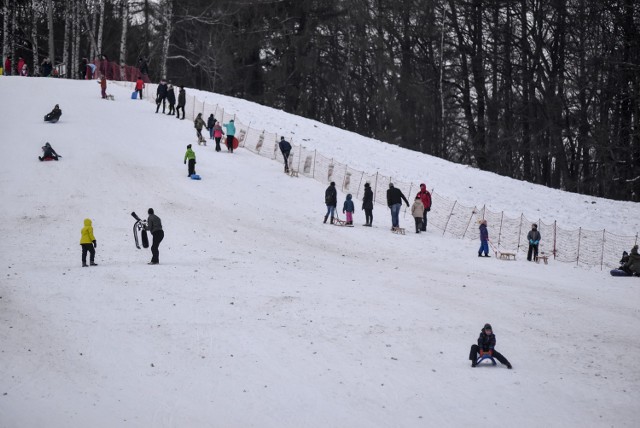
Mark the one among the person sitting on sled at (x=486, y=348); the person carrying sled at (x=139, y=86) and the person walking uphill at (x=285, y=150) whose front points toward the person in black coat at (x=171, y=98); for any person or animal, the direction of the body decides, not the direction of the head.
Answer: the person walking uphill

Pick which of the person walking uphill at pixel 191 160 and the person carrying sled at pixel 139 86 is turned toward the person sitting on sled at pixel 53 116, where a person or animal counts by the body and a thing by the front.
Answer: the person walking uphill

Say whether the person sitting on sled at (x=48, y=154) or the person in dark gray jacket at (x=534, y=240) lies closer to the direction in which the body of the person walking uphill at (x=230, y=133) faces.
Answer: the person sitting on sled

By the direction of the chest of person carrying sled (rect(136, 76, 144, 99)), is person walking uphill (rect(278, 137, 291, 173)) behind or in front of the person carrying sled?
behind

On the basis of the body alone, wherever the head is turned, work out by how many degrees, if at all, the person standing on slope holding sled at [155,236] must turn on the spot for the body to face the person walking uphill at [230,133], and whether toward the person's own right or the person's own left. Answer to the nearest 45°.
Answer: approximately 45° to the person's own right

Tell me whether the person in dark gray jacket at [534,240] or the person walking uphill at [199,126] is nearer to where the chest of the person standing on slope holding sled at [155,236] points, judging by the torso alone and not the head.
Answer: the person walking uphill

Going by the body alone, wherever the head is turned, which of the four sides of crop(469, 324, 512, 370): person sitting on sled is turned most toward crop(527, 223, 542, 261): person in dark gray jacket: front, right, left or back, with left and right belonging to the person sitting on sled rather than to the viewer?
back

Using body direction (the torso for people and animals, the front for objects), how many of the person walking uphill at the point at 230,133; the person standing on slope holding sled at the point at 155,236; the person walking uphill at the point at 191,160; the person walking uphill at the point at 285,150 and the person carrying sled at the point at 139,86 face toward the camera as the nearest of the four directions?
0

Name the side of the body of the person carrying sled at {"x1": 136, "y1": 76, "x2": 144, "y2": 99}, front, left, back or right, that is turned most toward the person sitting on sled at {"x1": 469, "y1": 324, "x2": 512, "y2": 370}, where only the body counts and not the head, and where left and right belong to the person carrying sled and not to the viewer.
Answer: back

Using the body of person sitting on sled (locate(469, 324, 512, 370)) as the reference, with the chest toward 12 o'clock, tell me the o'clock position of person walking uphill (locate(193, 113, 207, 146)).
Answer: The person walking uphill is roughly at 5 o'clock from the person sitting on sled.

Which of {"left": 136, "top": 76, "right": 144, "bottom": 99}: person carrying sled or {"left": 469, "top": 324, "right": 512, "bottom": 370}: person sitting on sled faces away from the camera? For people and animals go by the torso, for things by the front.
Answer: the person carrying sled

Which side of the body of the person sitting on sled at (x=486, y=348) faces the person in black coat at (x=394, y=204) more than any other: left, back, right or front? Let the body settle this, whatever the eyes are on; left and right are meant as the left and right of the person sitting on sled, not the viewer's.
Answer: back

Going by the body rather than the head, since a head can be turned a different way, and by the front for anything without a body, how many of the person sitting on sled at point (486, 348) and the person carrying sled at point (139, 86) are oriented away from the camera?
1

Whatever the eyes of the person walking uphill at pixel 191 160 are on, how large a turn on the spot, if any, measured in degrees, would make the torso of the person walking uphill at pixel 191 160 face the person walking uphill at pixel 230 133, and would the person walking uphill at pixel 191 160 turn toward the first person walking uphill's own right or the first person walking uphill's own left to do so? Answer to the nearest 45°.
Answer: approximately 45° to the first person walking uphill's own right

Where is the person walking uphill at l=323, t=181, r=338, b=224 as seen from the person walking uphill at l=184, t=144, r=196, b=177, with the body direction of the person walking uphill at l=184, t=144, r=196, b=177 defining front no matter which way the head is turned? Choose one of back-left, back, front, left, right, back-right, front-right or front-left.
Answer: back

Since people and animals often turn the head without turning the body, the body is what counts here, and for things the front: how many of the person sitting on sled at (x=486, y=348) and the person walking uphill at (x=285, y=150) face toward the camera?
1

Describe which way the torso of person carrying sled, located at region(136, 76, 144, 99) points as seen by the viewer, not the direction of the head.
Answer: away from the camera

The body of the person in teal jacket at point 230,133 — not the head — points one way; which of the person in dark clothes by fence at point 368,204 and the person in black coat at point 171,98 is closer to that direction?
the person in black coat
